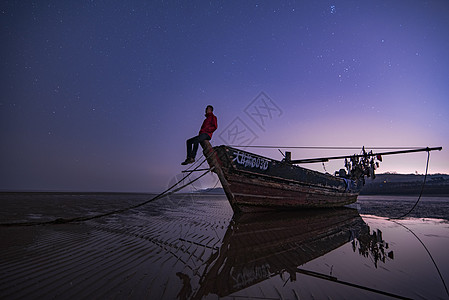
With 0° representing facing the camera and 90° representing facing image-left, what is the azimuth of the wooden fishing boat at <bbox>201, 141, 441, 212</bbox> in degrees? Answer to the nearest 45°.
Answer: approximately 45°
